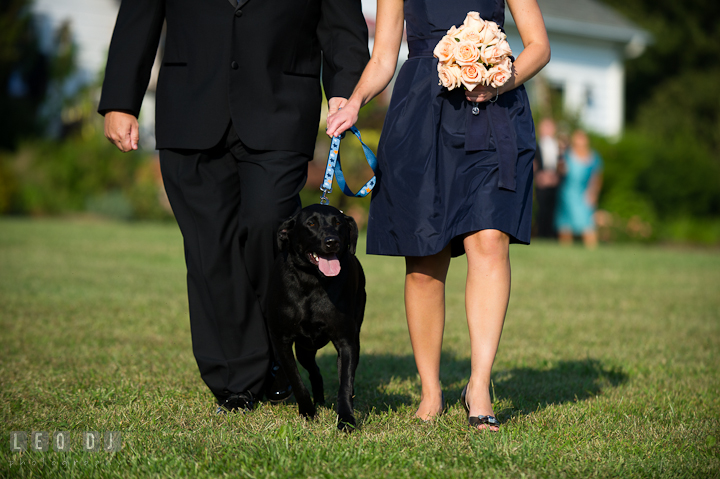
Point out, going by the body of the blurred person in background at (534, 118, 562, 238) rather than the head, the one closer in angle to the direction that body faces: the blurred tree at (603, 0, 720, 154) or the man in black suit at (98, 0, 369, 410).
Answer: the man in black suit

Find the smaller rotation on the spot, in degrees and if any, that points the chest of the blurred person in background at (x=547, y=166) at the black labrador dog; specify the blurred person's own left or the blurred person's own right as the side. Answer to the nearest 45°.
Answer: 0° — they already face it

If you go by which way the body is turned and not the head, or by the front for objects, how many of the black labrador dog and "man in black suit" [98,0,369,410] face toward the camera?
2

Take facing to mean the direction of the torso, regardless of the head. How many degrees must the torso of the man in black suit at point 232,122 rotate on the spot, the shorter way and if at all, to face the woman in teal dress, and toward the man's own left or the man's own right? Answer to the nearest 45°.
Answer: approximately 135° to the man's own left

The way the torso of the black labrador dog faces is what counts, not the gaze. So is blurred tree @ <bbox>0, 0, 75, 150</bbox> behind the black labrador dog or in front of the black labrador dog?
behind

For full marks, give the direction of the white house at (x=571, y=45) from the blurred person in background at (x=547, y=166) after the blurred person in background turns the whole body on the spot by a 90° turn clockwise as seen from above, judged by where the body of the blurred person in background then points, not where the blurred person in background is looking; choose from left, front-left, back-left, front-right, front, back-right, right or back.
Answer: right

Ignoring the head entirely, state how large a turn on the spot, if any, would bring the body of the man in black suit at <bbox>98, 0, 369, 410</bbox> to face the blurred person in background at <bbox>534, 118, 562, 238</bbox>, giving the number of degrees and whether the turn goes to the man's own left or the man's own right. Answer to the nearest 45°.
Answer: approximately 135° to the man's own left

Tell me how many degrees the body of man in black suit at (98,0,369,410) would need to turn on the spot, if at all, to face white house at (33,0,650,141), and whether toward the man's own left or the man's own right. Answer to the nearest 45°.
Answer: approximately 135° to the man's own left
